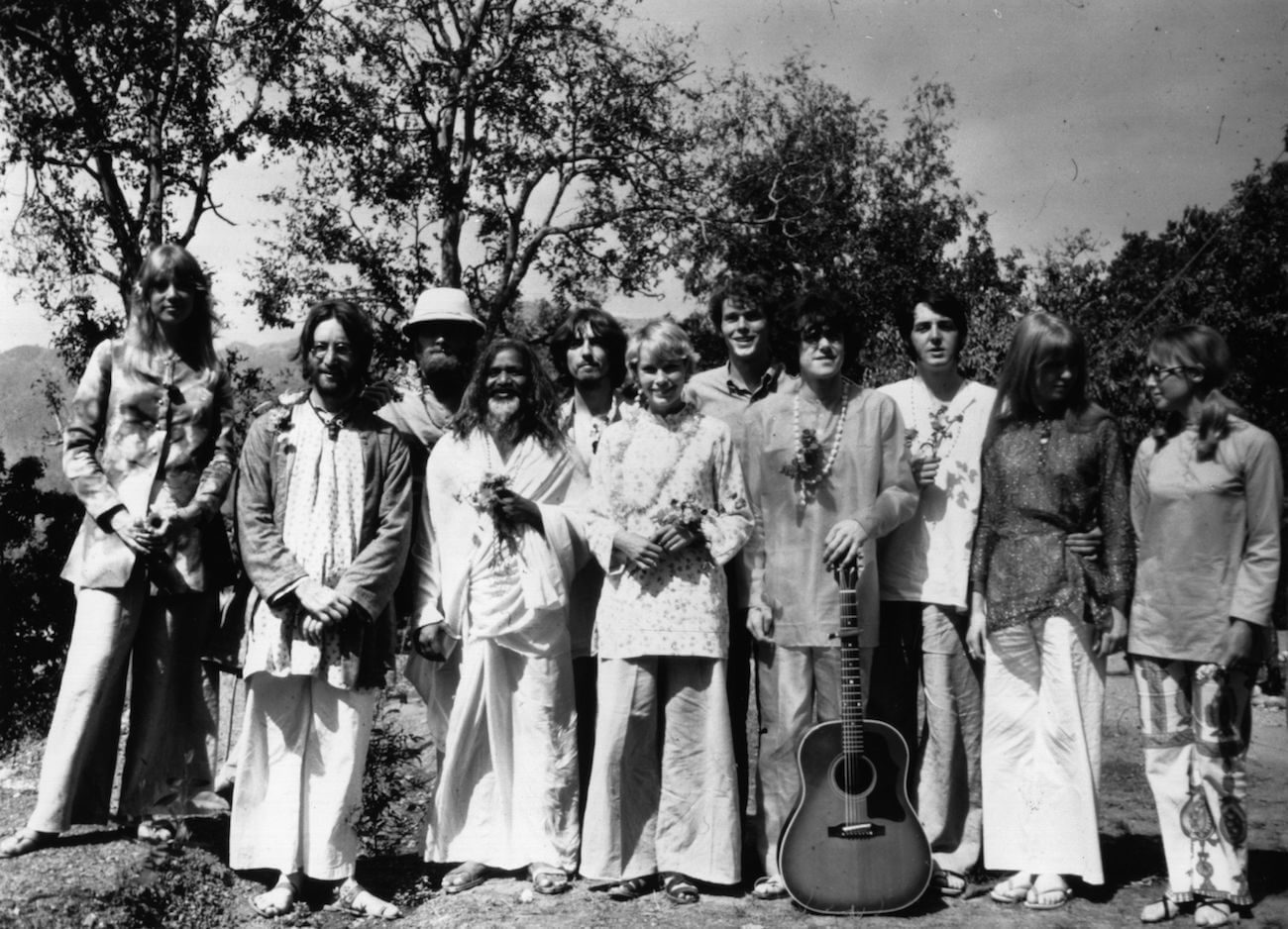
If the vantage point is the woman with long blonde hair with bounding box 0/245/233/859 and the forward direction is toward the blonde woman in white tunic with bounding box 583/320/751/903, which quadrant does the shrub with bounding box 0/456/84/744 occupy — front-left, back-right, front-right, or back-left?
back-left

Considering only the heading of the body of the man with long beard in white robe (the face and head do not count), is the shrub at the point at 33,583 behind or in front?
behind

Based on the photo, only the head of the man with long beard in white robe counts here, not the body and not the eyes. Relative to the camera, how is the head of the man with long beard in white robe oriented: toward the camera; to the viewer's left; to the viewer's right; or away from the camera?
toward the camera

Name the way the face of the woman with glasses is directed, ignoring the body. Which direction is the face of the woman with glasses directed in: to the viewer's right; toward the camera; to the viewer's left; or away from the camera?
to the viewer's left

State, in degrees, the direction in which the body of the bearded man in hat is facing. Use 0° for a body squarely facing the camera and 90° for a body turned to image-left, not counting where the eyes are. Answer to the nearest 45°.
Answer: approximately 0°

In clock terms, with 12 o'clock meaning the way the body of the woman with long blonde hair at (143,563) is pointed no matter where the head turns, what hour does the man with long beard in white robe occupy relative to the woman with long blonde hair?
The man with long beard in white robe is roughly at 10 o'clock from the woman with long blonde hair.

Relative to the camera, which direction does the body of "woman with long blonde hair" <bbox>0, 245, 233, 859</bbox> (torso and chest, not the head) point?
toward the camera

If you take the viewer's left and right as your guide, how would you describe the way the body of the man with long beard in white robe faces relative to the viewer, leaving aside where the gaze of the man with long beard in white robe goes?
facing the viewer

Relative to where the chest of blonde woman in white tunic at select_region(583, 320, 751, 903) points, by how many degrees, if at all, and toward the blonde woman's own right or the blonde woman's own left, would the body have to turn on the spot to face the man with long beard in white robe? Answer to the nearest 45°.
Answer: approximately 90° to the blonde woman's own right

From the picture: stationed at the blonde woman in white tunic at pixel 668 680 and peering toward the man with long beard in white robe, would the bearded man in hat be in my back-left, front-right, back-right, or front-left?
front-right

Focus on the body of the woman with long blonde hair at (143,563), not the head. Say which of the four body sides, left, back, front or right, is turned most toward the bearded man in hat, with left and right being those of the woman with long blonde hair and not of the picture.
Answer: left

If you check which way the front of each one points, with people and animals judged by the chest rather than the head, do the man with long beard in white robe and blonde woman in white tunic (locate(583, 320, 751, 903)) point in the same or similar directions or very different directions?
same or similar directions

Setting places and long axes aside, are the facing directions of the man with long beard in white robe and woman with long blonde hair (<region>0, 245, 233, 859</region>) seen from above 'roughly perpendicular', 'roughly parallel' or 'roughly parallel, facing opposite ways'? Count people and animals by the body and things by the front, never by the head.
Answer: roughly parallel

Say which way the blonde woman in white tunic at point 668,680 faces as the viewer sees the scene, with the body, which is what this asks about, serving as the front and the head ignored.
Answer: toward the camera
